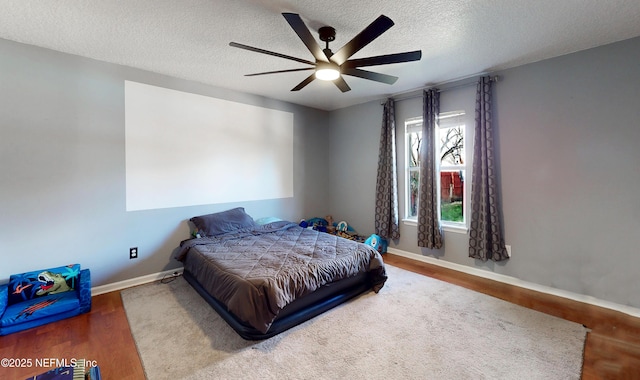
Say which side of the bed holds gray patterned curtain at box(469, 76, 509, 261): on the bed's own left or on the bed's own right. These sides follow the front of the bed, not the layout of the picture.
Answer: on the bed's own left

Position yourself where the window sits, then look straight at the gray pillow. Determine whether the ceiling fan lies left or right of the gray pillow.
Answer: left

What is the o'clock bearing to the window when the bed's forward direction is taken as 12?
The window is roughly at 10 o'clock from the bed.

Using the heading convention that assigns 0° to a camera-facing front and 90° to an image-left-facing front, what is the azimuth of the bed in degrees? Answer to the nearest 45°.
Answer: approximately 315°

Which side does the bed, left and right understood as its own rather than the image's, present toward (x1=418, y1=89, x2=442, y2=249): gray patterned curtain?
left

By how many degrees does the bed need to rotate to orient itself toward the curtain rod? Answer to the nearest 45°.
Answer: approximately 45° to its left

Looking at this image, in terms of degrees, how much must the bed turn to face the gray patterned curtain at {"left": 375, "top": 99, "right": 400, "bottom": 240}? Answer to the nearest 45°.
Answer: approximately 90° to its left

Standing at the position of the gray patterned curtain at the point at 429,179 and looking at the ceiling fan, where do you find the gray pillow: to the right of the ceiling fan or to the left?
right
